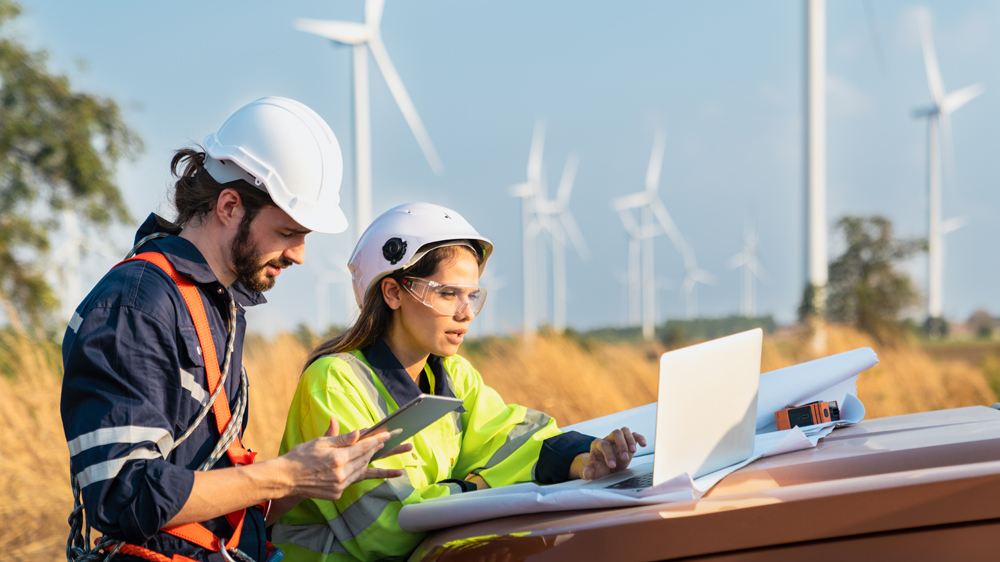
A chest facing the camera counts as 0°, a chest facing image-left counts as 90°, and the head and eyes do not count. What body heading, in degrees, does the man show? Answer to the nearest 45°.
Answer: approximately 270°

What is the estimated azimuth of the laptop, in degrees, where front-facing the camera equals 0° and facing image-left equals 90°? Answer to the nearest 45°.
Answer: approximately 135°

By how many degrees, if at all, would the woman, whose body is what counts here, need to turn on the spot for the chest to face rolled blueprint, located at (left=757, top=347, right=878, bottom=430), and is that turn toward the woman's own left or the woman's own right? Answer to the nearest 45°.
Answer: approximately 45° to the woman's own left

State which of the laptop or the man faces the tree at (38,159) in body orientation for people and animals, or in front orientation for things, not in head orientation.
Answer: the laptop

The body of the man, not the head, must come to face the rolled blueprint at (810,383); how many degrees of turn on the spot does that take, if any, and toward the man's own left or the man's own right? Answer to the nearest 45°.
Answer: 0° — they already face it

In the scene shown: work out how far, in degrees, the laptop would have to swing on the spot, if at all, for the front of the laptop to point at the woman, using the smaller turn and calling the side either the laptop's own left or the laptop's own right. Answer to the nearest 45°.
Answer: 0° — it already faces them

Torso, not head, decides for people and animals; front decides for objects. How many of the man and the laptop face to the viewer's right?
1

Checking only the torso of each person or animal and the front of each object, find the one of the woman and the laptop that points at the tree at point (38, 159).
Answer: the laptop

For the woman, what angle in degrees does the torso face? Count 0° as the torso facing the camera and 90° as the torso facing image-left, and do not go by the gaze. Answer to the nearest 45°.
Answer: approximately 315°

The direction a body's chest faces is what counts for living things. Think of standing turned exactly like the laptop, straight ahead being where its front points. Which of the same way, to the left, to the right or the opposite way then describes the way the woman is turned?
the opposite way
